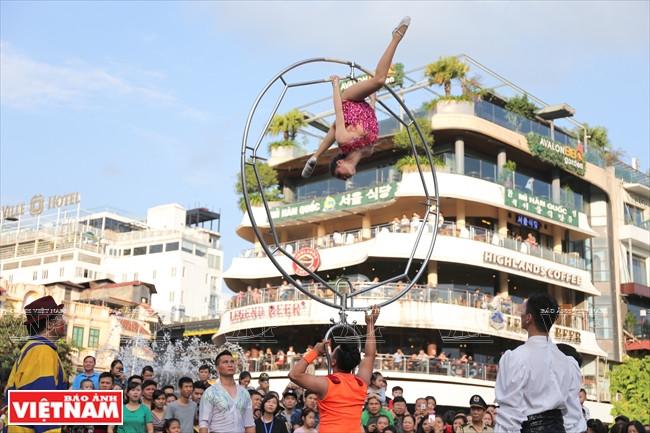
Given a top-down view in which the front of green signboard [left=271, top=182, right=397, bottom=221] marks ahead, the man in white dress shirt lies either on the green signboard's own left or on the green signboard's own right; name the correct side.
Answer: on the green signboard's own left

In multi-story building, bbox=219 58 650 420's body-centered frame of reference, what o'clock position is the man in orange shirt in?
The man in orange shirt is roughly at 12 o'clock from the multi-story building.

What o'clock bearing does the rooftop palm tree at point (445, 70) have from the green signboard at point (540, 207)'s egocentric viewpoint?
The rooftop palm tree is roughly at 3 o'clock from the green signboard.

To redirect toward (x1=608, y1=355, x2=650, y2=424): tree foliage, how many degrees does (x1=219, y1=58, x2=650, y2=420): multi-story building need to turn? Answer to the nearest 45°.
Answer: approximately 90° to its left

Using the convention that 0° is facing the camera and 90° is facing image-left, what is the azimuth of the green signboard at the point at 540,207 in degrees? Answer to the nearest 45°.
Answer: approximately 315°

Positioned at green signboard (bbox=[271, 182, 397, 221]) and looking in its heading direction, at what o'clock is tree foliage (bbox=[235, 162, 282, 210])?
The tree foliage is roughly at 2 o'clock from the green signboard.

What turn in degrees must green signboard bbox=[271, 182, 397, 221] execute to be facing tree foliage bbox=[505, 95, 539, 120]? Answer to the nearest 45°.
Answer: approximately 135° to its left

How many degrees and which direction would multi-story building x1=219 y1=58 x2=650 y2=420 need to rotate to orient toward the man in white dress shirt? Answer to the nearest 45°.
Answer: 0° — it already faces them

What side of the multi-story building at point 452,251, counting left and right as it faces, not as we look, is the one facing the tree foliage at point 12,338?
right

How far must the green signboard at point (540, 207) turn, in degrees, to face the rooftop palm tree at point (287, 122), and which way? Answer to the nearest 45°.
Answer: approximately 135° to its right

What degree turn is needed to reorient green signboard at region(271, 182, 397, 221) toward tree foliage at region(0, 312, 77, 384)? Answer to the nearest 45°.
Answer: approximately 45° to its right

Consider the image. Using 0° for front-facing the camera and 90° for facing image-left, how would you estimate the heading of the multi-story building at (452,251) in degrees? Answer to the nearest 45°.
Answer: approximately 0°
